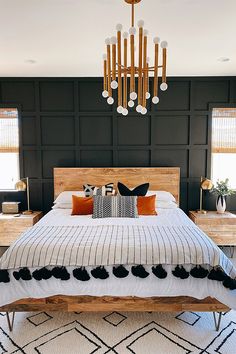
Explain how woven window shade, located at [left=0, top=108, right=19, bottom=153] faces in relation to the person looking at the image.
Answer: facing the viewer

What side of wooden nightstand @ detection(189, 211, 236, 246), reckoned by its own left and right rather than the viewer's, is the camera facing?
front

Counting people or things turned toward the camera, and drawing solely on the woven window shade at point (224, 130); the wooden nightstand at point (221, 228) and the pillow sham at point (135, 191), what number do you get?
3

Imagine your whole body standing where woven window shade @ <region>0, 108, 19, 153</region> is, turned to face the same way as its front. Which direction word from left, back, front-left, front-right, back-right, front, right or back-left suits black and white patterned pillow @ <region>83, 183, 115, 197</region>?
front-left

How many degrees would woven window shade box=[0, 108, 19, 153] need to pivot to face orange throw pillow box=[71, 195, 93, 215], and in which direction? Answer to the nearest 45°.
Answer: approximately 45° to its left
